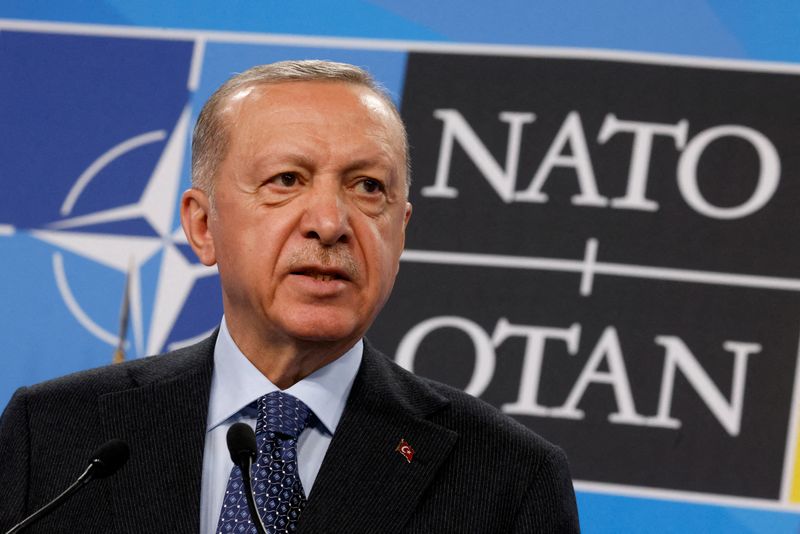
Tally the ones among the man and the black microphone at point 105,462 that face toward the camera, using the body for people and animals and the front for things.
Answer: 1

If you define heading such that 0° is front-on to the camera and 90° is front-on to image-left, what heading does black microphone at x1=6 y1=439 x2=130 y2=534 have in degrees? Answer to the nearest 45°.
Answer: approximately 225°

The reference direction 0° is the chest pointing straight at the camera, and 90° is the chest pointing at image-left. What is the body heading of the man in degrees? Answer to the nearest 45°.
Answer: approximately 0°
